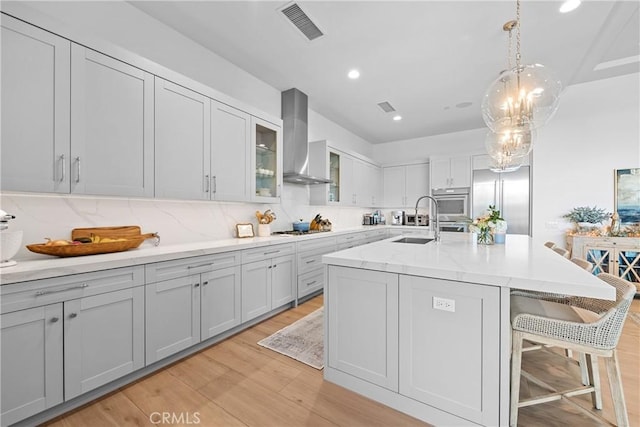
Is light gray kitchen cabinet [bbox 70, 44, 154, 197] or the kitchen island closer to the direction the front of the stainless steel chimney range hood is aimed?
the kitchen island

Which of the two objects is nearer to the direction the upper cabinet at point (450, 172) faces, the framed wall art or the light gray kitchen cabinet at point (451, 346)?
the light gray kitchen cabinet

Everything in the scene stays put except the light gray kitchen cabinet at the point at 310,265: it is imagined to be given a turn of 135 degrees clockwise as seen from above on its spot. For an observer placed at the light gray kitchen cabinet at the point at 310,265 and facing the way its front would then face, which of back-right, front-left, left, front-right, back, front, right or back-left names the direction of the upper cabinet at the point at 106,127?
front-left

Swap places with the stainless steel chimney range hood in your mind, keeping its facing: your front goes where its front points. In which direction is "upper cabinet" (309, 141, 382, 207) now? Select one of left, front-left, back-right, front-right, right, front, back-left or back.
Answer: left

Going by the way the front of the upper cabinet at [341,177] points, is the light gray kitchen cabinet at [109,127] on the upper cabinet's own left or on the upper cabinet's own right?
on the upper cabinet's own right

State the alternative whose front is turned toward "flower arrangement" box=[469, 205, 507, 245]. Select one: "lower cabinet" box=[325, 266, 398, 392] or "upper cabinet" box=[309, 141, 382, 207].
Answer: the upper cabinet

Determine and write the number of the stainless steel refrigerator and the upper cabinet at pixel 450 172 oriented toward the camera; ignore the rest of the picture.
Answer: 2

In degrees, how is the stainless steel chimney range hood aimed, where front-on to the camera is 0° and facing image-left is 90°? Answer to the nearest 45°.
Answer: approximately 315°

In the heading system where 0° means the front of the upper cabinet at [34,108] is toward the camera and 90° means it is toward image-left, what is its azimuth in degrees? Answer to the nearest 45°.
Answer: approximately 315°

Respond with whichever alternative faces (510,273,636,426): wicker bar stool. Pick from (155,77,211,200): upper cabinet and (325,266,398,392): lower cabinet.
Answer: the upper cabinet
